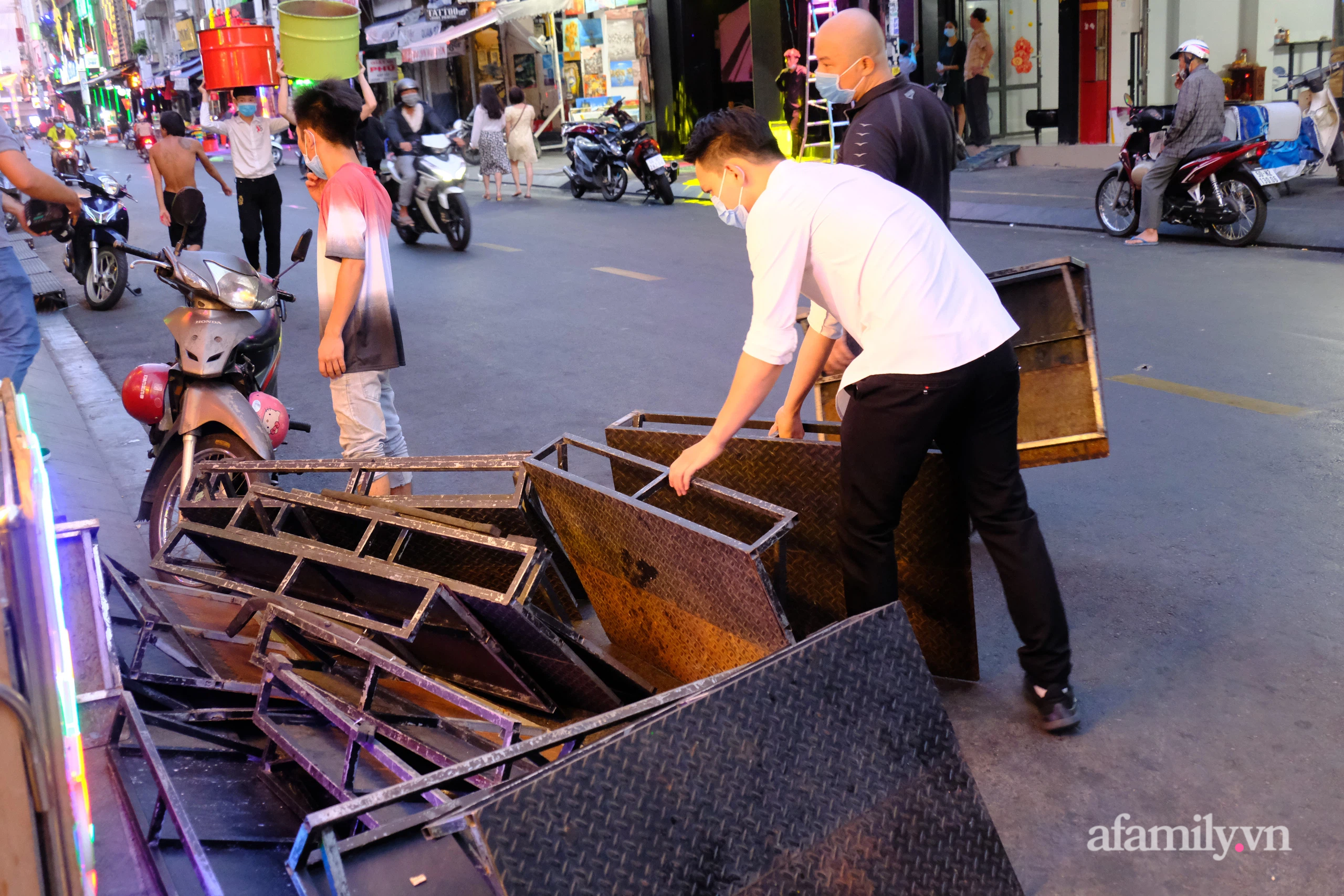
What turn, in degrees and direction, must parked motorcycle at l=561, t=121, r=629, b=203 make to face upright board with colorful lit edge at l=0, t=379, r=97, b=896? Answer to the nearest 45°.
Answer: approximately 45° to its right

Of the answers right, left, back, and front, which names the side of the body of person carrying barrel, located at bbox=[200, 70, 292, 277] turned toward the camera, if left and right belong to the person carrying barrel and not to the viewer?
front

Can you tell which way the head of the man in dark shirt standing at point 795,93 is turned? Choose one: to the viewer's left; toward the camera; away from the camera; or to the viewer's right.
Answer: toward the camera

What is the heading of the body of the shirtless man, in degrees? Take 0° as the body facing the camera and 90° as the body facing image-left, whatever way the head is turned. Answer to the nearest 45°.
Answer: approximately 180°

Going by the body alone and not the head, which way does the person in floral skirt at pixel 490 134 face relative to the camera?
away from the camera

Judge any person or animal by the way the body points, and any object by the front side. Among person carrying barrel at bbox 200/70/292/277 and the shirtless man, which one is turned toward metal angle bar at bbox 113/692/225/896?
the person carrying barrel

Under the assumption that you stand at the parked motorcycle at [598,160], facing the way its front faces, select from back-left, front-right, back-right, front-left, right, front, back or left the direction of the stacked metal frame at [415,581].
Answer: front-right

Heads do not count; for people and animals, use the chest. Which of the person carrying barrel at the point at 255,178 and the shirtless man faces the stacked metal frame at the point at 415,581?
the person carrying barrel

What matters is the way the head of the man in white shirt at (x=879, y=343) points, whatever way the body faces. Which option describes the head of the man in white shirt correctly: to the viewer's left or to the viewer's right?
to the viewer's left

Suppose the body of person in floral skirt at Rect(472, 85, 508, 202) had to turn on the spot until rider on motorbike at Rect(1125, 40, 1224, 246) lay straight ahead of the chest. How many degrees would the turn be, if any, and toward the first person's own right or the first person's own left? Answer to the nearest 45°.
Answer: approximately 135° to the first person's own right

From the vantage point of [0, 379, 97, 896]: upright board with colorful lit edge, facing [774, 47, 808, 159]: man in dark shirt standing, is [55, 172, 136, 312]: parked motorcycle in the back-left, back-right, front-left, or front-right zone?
front-left
